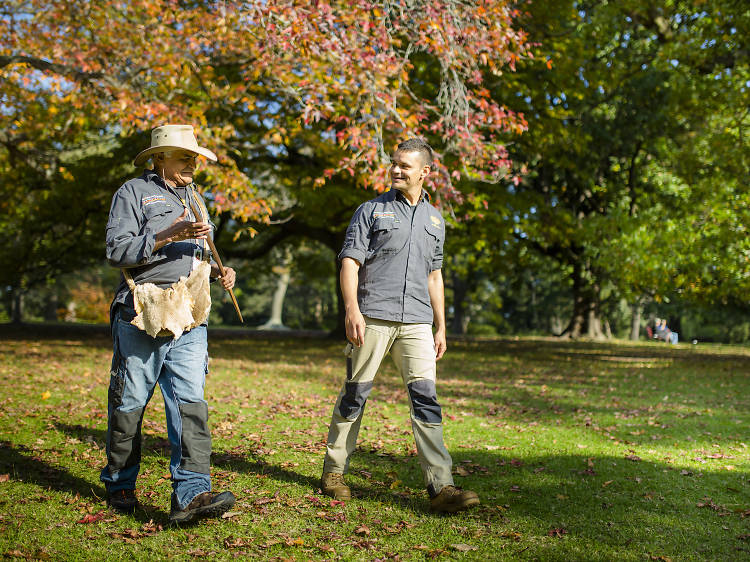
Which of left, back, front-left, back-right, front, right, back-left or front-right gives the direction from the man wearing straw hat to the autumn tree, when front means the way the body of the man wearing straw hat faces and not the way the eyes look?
back-left

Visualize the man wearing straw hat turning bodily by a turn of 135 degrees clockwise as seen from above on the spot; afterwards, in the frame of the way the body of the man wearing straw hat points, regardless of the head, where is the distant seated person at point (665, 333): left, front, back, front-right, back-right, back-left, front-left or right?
back-right

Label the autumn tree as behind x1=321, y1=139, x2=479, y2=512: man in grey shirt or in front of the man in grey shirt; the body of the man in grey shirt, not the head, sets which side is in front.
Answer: behind

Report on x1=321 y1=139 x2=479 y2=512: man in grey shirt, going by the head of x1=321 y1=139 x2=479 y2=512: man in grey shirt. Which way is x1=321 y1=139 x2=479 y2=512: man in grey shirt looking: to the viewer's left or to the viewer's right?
to the viewer's left

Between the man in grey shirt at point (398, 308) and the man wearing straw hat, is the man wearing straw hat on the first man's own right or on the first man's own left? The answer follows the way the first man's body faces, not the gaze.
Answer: on the first man's own right
